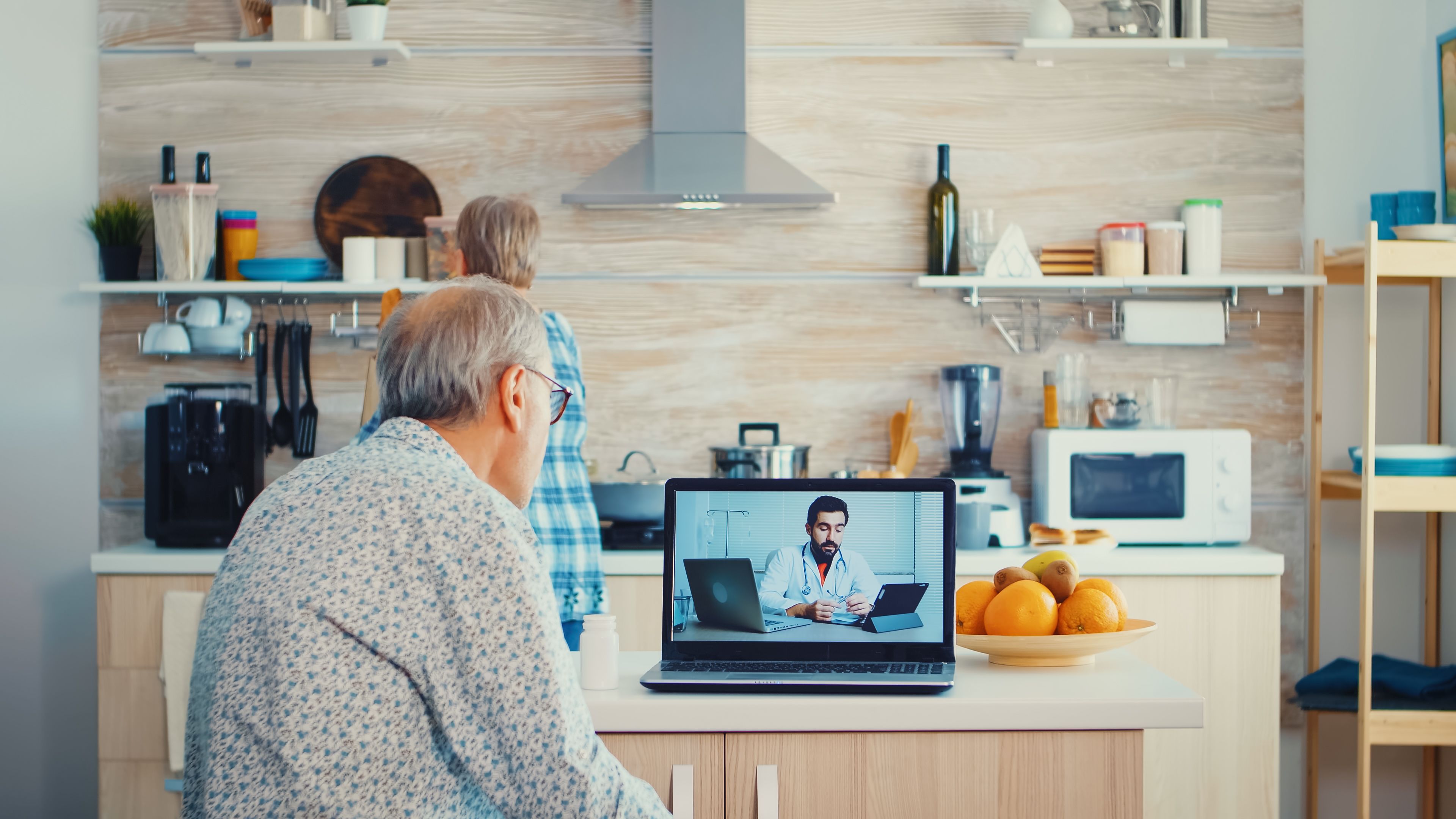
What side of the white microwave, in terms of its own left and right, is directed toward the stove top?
right

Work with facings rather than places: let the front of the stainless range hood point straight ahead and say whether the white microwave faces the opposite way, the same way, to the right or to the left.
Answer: the same way

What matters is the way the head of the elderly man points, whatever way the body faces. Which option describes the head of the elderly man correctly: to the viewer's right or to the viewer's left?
to the viewer's right

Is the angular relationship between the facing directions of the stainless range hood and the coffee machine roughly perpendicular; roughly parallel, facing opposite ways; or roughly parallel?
roughly parallel

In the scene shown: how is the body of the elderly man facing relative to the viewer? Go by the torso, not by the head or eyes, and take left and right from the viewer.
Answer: facing away from the viewer and to the right of the viewer

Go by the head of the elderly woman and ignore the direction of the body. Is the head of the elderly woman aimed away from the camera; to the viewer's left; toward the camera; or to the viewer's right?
away from the camera

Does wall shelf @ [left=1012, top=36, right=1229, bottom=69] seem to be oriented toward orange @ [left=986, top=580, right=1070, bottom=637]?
yes

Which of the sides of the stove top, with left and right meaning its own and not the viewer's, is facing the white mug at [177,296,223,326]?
right

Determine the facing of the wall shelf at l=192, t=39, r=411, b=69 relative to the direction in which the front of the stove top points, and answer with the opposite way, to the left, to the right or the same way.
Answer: the same way

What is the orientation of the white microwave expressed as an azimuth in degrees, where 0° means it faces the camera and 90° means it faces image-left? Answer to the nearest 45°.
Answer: approximately 0°

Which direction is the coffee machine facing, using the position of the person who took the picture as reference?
facing the viewer

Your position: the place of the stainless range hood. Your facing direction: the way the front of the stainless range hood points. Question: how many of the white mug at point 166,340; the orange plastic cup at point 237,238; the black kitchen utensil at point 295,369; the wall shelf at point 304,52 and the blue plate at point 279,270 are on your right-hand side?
5

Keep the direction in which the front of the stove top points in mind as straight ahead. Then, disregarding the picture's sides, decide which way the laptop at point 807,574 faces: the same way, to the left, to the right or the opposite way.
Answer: the same way

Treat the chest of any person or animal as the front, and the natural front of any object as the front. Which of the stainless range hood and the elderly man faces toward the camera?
the stainless range hood

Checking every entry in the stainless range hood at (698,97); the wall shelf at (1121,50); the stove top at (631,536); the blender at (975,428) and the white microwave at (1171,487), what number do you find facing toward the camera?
5

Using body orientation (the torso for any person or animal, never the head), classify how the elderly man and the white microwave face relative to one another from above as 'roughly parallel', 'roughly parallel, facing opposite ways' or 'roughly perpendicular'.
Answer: roughly parallel, facing opposite ways

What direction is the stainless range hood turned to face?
toward the camera
